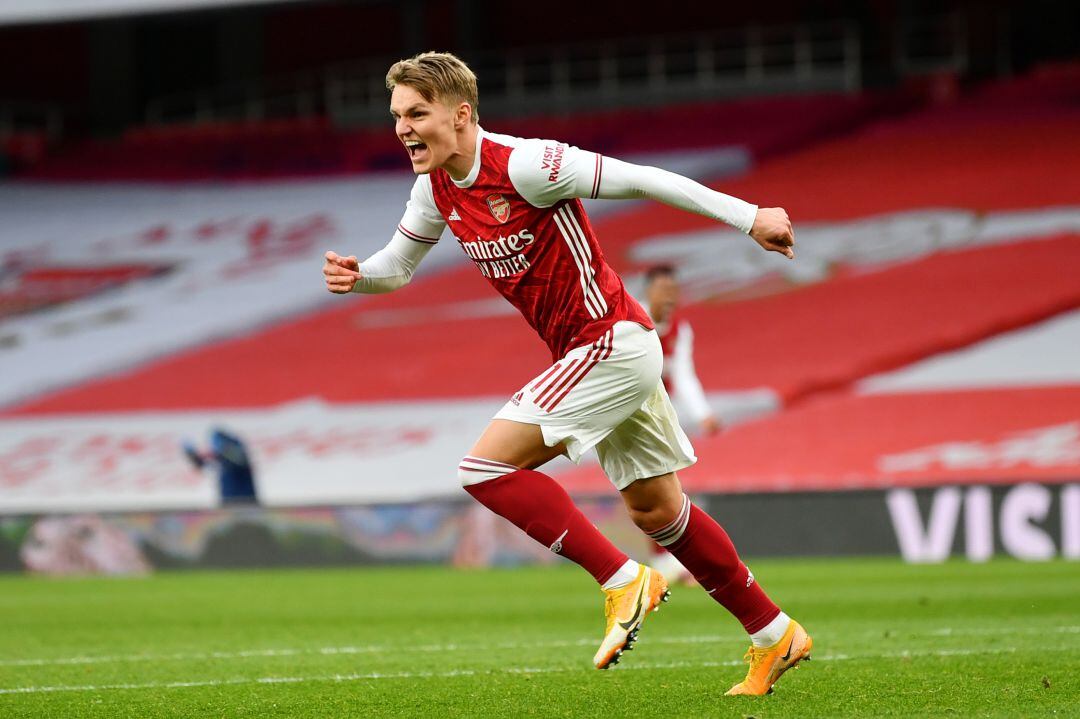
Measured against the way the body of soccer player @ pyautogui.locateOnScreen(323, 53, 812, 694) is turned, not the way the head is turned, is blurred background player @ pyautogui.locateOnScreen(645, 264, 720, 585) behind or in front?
behind

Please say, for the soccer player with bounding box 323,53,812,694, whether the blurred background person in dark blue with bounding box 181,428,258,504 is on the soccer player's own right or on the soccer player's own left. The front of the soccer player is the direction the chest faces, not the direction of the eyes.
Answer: on the soccer player's own right

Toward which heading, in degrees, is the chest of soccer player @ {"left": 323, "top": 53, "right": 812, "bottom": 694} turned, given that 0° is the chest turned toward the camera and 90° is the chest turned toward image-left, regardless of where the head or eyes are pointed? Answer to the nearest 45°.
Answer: approximately 45°

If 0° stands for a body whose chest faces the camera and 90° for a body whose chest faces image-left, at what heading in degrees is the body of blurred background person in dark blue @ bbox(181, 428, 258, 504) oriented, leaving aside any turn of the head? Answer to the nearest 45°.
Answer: approximately 90°

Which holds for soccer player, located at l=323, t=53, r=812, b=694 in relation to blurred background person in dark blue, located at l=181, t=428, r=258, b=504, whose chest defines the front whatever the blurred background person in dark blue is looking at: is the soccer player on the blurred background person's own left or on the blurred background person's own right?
on the blurred background person's own left
